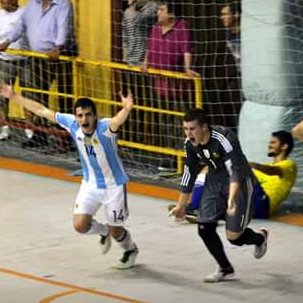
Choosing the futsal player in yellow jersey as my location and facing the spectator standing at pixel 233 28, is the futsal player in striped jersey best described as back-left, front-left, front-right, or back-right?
back-left

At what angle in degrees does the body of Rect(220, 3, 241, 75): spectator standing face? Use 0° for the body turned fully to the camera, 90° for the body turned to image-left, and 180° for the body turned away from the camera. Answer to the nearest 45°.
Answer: approximately 45°

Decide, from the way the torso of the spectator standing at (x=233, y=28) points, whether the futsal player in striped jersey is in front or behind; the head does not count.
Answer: in front

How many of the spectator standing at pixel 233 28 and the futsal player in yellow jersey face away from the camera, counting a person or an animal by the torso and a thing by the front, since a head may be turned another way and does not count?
0

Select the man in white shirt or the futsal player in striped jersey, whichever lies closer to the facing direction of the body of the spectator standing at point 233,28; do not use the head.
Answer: the futsal player in striped jersey

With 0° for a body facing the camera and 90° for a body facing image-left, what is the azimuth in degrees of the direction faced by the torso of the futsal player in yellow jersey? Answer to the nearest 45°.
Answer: approximately 90°

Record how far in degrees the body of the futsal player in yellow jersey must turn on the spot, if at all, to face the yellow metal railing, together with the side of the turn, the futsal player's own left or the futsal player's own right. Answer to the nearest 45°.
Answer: approximately 45° to the futsal player's own right
